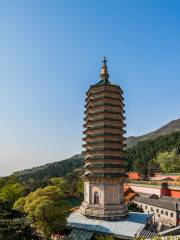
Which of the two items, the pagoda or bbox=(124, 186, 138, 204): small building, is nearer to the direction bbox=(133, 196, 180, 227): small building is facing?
the pagoda

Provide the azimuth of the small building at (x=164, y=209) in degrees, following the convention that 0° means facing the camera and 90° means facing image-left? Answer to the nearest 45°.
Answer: approximately 45°

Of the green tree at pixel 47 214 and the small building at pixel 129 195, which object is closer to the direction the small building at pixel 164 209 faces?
the green tree

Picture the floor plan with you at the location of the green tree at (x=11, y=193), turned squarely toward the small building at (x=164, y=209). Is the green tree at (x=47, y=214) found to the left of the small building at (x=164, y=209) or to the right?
right

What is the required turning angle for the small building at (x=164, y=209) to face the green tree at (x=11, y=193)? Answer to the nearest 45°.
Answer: approximately 45° to its right

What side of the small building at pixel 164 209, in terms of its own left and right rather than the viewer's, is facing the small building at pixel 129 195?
right
